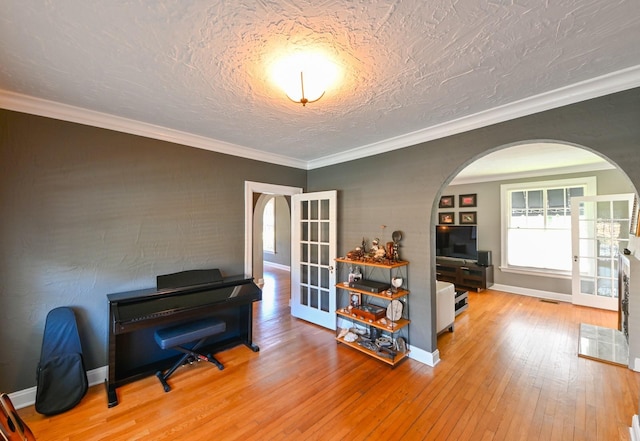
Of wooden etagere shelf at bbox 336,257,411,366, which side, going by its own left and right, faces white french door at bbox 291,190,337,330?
right

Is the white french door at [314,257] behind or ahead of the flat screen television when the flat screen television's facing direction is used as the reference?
ahead

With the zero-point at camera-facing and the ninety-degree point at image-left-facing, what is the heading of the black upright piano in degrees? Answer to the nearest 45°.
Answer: approximately 315°

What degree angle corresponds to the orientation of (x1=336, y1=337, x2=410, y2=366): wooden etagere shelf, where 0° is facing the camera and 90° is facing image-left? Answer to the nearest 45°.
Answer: approximately 45°

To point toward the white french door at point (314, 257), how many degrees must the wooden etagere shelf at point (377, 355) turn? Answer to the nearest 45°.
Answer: approximately 90° to its right

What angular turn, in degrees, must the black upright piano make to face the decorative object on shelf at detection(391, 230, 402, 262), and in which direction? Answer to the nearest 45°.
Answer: approximately 45° to its left

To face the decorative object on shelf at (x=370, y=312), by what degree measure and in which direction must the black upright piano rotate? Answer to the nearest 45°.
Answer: approximately 45° to its left

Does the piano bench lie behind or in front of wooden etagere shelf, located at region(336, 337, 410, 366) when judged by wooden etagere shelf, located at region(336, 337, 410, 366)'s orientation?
in front
